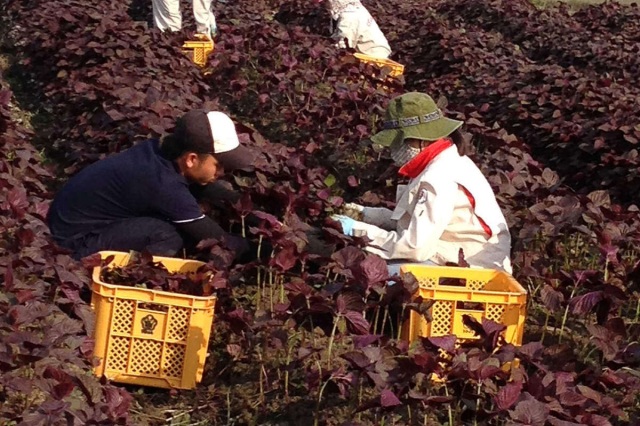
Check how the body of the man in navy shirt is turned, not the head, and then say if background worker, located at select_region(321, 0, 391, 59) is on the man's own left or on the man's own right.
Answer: on the man's own left

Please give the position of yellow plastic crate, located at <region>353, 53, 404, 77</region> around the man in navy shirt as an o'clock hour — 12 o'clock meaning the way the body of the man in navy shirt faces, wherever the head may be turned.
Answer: The yellow plastic crate is roughly at 10 o'clock from the man in navy shirt.

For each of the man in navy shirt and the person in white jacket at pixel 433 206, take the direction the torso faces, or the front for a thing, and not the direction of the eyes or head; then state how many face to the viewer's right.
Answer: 1

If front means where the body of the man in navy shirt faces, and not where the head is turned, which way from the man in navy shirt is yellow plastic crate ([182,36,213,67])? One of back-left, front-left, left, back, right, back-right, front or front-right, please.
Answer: left

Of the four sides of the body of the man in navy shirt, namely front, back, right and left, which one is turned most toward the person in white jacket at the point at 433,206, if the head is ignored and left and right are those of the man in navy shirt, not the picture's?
front

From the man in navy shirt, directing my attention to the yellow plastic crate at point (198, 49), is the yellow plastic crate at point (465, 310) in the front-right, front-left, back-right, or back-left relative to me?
back-right

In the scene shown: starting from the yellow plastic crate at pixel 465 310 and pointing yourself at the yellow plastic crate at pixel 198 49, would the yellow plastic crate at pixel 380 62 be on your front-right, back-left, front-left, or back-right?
front-right

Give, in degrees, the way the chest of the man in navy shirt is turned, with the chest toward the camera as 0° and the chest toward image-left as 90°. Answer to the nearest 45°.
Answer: approximately 270°

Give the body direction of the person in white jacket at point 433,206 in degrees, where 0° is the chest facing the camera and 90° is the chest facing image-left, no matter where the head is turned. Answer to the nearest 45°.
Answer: approximately 90°

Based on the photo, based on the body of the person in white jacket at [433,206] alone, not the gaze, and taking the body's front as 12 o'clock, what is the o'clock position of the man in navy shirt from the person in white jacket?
The man in navy shirt is roughly at 12 o'clock from the person in white jacket.

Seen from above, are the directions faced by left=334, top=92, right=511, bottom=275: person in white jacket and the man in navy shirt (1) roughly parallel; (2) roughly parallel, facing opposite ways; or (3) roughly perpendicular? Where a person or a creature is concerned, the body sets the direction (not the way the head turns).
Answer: roughly parallel, facing opposite ways

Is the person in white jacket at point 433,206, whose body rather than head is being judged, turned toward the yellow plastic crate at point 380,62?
no

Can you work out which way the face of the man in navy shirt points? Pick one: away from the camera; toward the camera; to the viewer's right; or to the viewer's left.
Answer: to the viewer's right

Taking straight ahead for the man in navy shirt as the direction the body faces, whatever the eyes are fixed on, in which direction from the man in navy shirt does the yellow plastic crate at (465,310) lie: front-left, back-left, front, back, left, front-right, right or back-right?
front-right

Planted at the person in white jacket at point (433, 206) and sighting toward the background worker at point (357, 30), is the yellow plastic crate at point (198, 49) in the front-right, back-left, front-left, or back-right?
front-left

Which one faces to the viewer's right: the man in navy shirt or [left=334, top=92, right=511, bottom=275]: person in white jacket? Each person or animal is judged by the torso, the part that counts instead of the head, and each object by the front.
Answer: the man in navy shirt
